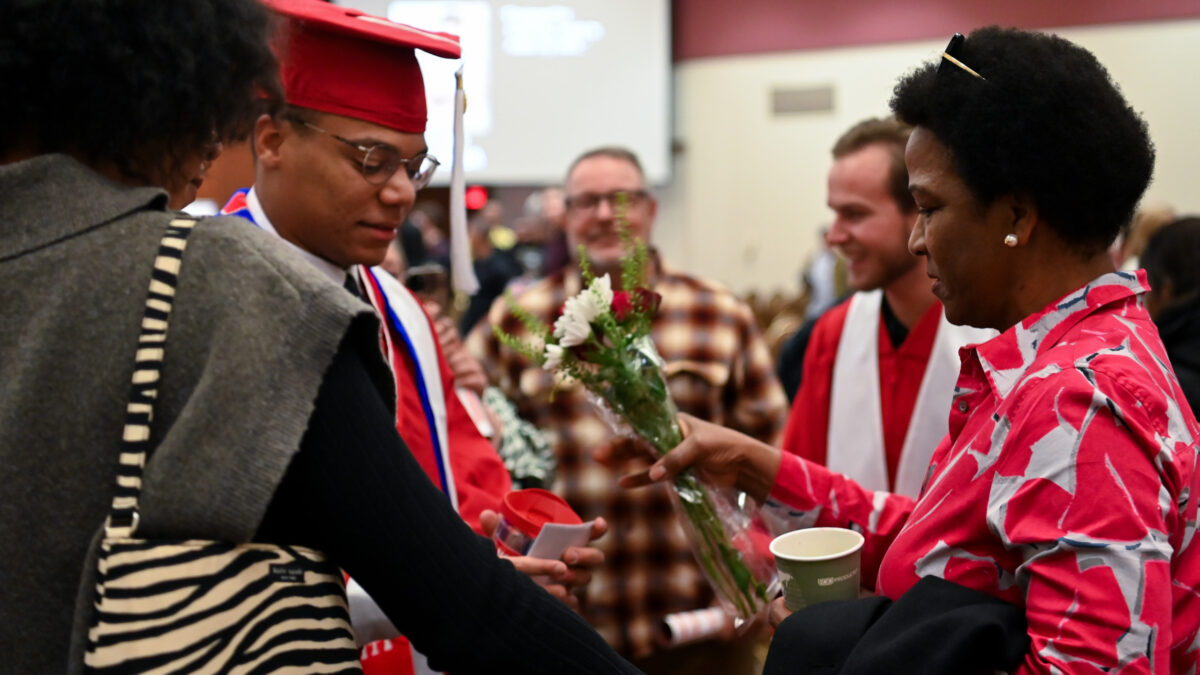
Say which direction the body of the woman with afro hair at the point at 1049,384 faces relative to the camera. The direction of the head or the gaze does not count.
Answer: to the viewer's left

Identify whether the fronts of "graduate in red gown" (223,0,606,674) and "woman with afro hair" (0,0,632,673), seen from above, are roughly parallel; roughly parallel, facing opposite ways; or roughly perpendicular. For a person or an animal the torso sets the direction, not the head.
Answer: roughly perpendicular

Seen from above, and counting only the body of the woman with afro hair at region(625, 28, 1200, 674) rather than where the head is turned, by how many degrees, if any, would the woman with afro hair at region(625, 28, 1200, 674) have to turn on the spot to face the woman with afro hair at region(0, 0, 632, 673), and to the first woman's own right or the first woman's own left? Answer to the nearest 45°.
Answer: approximately 45° to the first woman's own left

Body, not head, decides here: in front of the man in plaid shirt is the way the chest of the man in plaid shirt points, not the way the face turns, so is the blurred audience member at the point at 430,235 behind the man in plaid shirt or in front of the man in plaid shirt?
behind

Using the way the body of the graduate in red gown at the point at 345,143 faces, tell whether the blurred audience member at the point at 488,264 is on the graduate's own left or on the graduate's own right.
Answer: on the graduate's own left

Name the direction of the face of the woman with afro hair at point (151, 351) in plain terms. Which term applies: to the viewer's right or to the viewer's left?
to the viewer's right

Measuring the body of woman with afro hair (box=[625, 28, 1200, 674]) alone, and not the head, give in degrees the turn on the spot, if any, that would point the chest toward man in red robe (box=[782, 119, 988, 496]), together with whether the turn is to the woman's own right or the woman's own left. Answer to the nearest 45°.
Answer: approximately 90° to the woman's own right

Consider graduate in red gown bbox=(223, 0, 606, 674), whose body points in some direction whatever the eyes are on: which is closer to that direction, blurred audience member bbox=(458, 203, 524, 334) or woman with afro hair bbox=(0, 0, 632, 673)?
the woman with afro hair
